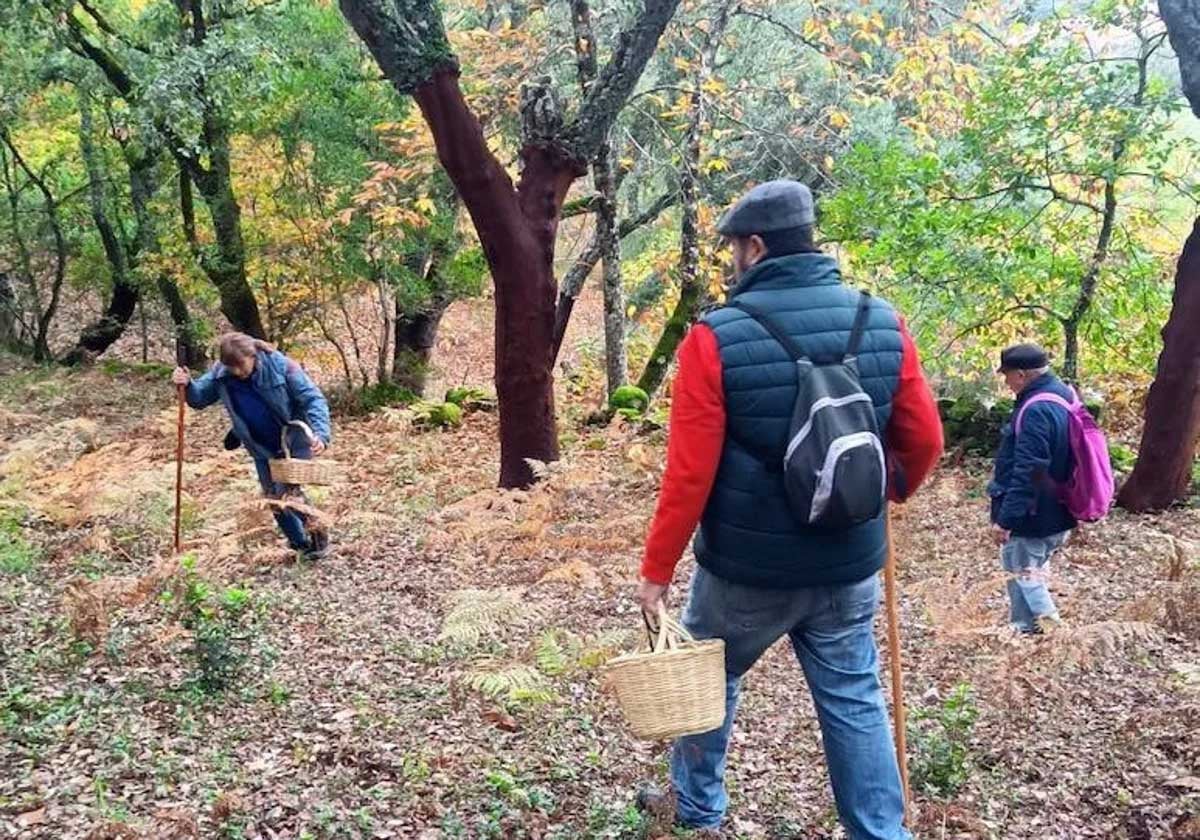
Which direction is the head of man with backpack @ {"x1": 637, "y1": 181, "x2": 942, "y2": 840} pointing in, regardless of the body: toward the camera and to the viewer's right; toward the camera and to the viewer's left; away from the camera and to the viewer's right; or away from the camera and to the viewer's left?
away from the camera and to the viewer's left

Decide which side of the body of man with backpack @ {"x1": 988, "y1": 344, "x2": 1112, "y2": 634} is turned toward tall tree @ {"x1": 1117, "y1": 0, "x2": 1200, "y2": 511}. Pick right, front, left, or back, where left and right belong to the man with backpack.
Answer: right

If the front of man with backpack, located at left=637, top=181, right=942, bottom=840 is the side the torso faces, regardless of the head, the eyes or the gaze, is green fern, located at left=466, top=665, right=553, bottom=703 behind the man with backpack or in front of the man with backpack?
in front

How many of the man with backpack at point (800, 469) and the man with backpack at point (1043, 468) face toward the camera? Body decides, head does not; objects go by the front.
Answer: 0

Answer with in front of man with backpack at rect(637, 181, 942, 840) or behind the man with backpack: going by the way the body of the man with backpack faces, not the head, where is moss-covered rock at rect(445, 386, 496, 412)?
in front

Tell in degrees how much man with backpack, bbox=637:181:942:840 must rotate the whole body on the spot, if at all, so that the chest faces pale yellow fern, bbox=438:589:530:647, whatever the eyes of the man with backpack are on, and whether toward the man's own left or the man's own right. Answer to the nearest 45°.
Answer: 0° — they already face it

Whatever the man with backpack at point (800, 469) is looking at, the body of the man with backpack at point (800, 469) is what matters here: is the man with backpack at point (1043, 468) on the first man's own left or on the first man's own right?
on the first man's own right

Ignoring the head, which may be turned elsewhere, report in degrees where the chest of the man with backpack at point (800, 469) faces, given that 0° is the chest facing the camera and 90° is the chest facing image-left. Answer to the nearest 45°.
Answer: approximately 135°

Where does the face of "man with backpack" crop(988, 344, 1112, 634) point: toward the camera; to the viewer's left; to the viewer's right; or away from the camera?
to the viewer's left

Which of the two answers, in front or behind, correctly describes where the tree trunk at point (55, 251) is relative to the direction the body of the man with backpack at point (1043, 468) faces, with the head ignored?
in front

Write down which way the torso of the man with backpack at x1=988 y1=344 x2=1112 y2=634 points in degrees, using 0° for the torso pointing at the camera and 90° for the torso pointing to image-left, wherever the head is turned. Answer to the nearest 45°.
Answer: approximately 90°

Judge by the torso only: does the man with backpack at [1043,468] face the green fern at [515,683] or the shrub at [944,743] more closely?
the green fern
